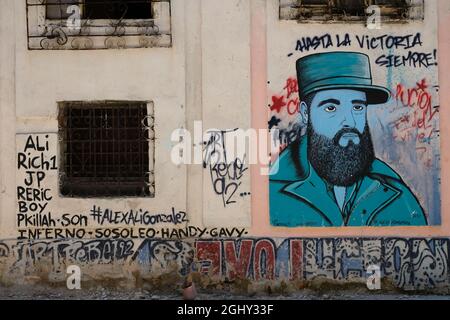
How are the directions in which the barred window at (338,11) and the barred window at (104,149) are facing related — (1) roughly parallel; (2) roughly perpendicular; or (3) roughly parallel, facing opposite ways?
roughly parallel

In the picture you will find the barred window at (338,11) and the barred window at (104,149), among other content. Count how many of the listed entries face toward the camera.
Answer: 2

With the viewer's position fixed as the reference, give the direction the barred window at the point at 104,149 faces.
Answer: facing the viewer

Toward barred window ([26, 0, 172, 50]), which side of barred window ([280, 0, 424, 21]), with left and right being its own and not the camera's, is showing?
right

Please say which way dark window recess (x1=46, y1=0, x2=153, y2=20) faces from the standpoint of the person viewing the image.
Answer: facing the viewer

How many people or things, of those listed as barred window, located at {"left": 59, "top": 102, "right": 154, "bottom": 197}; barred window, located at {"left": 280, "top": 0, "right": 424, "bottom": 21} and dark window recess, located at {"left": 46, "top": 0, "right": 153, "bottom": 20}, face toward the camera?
3

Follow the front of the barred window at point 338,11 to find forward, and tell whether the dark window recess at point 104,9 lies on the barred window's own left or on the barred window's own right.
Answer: on the barred window's own right

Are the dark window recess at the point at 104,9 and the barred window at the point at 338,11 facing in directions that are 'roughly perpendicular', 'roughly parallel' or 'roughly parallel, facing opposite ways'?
roughly parallel

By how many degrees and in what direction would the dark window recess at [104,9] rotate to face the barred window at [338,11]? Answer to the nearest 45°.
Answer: approximately 90° to its left

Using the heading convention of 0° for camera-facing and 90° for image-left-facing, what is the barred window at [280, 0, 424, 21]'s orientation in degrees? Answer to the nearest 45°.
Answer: approximately 0°
